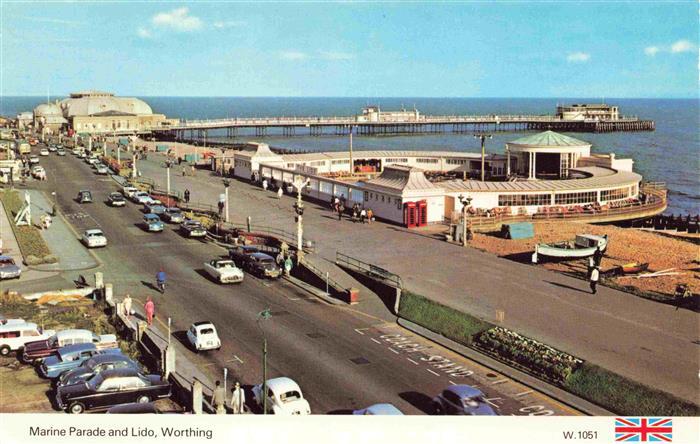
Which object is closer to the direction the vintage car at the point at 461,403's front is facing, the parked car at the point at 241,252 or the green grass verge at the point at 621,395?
the green grass verge

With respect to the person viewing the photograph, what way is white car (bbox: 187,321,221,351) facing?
facing away from the viewer and to the left of the viewer

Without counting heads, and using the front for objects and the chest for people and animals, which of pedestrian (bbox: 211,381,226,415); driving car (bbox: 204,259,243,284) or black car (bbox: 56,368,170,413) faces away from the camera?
the pedestrian

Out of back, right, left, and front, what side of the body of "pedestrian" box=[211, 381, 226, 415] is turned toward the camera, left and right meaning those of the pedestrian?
back

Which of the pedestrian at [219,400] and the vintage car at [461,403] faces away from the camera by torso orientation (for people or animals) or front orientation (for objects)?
the pedestrian

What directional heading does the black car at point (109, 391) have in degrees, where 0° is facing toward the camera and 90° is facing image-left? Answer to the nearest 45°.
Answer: approximately 90°

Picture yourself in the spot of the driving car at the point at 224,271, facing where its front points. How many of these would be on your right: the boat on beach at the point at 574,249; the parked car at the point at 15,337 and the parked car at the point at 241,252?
1
